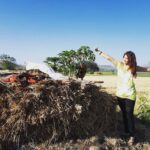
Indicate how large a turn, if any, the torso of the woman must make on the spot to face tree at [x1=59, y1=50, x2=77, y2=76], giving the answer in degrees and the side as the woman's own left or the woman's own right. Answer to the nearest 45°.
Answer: approximately 135° to the woman's own right

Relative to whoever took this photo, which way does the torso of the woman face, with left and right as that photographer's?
facing the viewer and to the left of the viewer

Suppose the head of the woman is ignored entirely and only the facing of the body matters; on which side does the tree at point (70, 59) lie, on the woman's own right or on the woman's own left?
on the woman's own right
